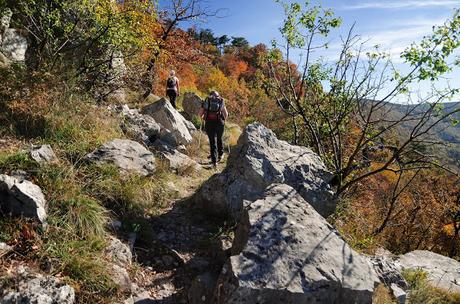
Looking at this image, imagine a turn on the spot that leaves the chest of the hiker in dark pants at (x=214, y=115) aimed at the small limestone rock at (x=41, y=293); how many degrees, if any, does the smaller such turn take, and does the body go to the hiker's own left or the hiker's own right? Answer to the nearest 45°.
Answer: approximately 180°

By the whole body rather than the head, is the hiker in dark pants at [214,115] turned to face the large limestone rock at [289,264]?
no

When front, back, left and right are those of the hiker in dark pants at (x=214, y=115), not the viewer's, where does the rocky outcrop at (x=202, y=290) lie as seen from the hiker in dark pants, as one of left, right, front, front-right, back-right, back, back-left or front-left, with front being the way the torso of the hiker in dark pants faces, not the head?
back

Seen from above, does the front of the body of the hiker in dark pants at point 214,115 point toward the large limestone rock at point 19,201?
no

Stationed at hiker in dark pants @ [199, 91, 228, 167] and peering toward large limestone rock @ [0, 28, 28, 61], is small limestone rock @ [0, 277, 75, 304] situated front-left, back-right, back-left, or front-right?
front-left

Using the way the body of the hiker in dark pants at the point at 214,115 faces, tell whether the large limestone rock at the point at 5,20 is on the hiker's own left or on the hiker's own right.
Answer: on the hiker's own left

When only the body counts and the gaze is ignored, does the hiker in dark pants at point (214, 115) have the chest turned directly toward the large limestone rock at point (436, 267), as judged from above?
no

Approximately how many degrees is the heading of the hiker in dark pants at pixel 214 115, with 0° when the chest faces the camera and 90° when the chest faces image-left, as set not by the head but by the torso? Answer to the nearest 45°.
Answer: approximately 180°

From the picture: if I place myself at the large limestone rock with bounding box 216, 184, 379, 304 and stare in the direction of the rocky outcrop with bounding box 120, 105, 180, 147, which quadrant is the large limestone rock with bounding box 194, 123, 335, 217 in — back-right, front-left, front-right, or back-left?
front-right

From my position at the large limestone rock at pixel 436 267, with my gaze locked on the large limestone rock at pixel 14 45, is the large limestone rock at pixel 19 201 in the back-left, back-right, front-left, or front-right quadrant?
front-left

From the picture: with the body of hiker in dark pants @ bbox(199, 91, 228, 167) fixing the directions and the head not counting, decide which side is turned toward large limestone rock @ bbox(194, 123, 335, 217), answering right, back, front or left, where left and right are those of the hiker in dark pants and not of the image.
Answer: back

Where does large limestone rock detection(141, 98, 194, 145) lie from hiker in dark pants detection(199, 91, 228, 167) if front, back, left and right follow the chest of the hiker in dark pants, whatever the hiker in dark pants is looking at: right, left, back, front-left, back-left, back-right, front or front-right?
front-left
